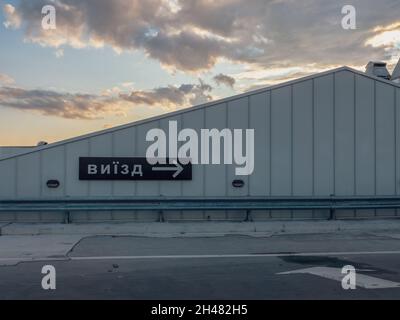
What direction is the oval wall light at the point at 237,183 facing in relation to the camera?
toward the camera

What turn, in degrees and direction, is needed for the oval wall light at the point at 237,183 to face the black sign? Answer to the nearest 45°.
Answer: approximately 90° to its right

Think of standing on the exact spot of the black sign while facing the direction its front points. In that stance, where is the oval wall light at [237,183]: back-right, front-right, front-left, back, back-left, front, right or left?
left

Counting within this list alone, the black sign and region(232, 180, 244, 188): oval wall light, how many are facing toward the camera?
2

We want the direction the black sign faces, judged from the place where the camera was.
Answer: facing the viewer

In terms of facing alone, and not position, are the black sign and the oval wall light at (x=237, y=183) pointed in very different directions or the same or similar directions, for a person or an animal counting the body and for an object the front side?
same or similar directions
